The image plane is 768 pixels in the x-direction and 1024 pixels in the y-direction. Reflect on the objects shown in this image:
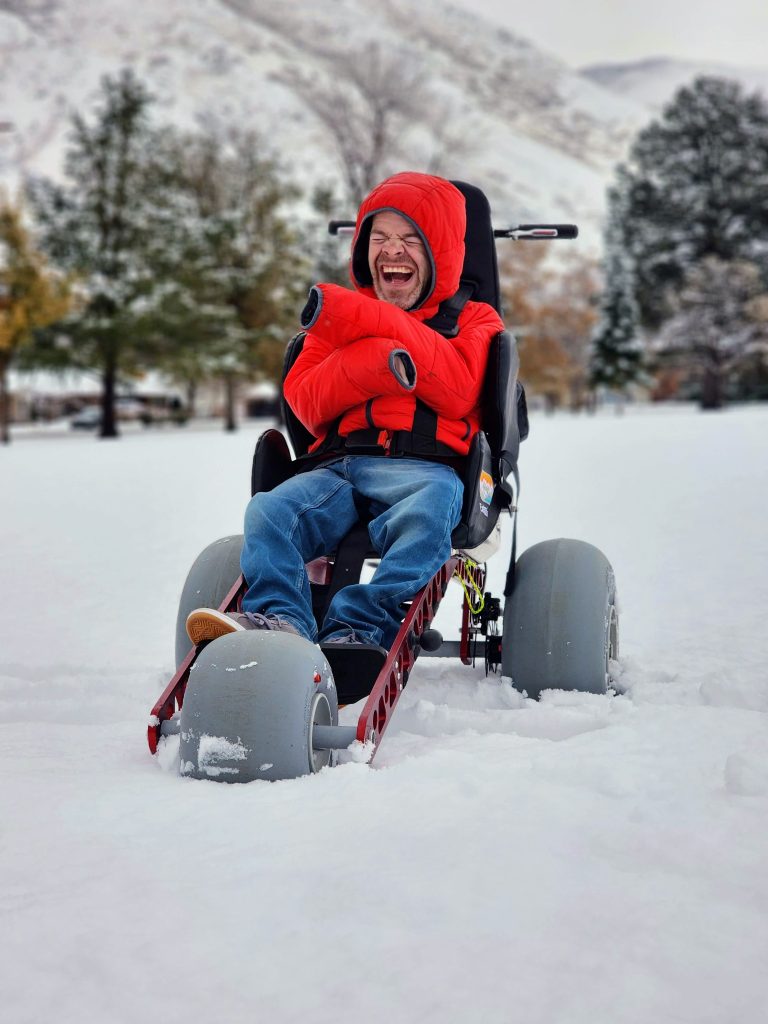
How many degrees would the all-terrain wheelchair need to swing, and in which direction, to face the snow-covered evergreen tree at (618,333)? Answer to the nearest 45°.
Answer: approximately 135° to its right

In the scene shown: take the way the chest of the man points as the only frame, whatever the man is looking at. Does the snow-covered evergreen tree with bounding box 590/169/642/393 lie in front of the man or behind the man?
behind

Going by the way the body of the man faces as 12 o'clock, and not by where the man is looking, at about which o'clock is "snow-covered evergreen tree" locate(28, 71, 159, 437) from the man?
The snow-covered evergreen tree is roughly at 4 o'clock from the man.

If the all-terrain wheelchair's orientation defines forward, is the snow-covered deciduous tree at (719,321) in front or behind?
behind

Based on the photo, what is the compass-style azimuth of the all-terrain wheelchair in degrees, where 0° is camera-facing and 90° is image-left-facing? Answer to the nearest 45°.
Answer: approximately 45°

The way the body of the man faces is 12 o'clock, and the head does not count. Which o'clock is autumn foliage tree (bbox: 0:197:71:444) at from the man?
The autumn foliage tree is roughly at 4 o'clock from the man.

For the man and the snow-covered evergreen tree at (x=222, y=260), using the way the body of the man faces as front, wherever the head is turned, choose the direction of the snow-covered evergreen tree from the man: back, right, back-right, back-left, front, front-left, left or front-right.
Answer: back-right

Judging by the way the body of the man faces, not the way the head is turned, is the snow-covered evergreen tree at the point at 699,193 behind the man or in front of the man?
behind

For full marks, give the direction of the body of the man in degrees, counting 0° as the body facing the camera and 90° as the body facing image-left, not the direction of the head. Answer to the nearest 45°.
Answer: approximately 45°
